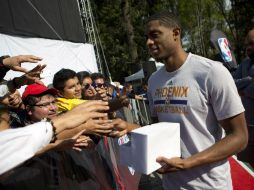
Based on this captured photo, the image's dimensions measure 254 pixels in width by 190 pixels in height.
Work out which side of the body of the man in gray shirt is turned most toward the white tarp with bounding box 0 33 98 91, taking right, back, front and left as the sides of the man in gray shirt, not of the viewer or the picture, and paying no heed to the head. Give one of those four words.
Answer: right

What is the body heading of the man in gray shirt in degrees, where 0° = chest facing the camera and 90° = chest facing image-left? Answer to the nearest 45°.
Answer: approximately 45°
